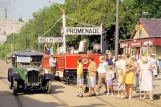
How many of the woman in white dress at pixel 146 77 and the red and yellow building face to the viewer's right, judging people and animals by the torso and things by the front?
0

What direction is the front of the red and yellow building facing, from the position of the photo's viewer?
facing the viewer and to the left of the viewer

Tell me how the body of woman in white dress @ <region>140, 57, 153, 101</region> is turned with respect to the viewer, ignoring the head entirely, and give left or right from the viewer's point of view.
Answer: facing the viewer

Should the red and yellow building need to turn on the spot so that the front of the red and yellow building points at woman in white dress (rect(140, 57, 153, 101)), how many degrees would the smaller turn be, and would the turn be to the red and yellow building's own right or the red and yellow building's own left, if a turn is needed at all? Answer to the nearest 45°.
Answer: approximately 45° to the red and yellow building's own left

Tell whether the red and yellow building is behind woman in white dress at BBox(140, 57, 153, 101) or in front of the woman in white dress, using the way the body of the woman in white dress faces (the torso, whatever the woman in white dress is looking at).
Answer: behind
